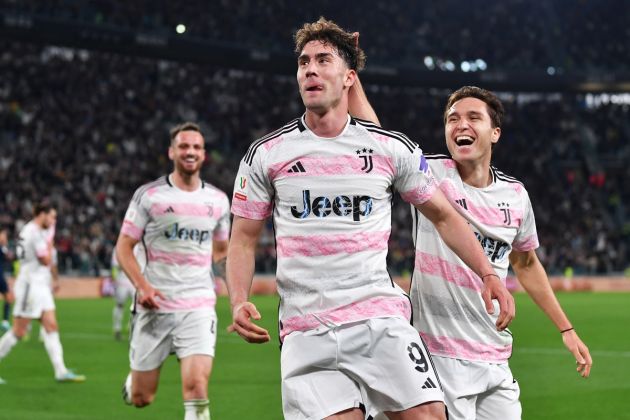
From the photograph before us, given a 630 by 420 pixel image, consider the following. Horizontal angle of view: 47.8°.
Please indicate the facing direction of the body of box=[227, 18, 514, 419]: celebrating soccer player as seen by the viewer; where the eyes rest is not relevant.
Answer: toward the camera

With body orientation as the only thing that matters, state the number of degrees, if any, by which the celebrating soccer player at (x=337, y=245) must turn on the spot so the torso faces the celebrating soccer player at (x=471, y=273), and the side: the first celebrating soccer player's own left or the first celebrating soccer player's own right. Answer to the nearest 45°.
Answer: approximately 135° to the first celebrating soccer player's own left

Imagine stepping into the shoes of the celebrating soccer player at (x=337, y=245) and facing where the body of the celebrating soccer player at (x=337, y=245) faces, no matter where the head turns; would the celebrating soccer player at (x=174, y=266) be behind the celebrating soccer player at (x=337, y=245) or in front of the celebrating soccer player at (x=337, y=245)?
behind

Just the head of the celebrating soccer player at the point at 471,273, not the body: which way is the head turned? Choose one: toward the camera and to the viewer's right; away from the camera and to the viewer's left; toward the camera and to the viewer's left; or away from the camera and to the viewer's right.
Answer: toward the camera and to the viewer's left

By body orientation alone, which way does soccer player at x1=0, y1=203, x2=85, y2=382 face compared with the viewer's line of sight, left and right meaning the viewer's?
facing to the right of the viewer

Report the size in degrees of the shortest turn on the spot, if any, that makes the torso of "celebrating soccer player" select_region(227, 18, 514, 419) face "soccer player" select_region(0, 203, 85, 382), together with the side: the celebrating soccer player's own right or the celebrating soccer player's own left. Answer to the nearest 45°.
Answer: approximately 135° to the celebrating soccer player's own right
